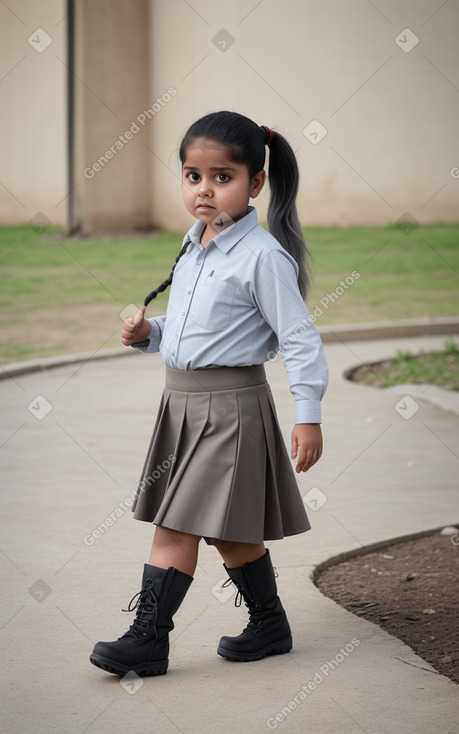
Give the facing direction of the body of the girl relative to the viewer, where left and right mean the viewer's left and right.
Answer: facing the viewer and to the left of the viewer

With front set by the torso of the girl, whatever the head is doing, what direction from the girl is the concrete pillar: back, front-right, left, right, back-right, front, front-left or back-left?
back-right
